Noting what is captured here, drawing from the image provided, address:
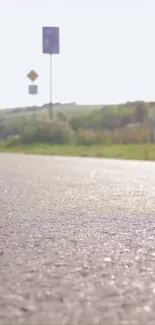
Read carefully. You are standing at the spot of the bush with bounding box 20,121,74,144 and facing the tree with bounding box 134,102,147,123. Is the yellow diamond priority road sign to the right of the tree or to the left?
left

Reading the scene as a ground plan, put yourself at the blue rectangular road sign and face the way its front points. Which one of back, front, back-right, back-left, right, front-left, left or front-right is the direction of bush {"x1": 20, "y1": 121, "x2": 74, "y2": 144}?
front
